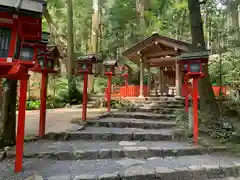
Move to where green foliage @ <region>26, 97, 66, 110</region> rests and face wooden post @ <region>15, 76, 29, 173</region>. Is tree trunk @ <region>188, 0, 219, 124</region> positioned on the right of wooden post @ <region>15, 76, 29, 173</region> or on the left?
left

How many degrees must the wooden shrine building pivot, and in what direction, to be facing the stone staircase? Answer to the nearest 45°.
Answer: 0° — it already faces it

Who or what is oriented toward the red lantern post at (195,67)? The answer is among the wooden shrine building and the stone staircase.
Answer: the wooden shrine building

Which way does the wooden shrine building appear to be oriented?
toward the camera

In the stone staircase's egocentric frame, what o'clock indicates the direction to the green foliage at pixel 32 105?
The green foliage is roughly at 5 o'clock from the stone staircase.

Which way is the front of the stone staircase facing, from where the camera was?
facing the viewer

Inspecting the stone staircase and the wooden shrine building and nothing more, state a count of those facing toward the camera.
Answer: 2

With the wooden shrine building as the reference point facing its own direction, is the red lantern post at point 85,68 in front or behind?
in front

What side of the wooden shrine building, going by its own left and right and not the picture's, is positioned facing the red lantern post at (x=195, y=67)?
front

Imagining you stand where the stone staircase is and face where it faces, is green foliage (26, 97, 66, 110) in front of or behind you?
behind
